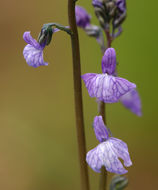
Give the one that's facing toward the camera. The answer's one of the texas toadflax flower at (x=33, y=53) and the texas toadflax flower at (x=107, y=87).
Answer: the texas toadflax flower at (x=107, y=87)

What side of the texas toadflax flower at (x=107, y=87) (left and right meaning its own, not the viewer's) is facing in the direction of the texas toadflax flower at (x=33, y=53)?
right

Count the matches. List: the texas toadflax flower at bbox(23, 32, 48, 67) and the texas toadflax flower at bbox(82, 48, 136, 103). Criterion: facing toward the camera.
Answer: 1

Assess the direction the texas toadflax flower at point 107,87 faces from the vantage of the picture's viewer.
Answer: facing the viewer

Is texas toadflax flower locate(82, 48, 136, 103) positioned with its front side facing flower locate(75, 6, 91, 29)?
no

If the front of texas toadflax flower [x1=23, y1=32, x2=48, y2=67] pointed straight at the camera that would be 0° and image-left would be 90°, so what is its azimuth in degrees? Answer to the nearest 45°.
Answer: approximately 90°

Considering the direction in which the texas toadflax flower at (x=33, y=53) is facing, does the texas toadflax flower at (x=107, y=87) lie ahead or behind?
behind

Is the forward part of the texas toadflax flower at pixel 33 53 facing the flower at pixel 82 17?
no

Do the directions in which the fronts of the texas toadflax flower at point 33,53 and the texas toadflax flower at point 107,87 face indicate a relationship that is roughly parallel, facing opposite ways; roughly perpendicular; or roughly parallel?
roughly perpendicular
